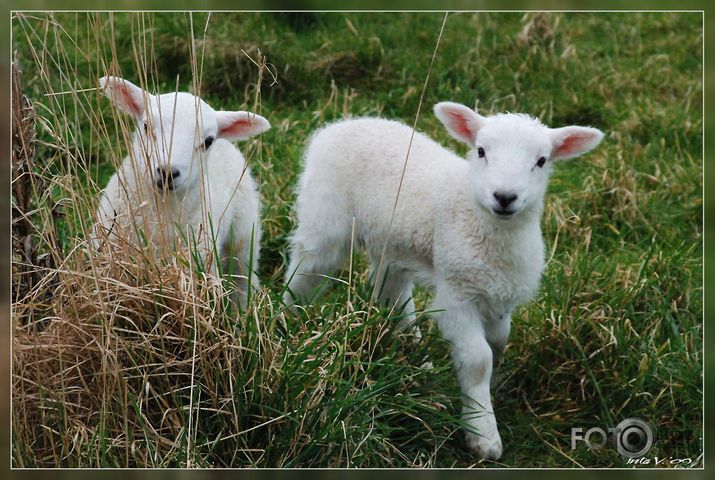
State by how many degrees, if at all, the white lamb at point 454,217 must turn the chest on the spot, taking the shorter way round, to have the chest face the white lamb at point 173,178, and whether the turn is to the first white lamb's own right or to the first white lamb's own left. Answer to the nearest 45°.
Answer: approximately 135° to the first white lamb's own right

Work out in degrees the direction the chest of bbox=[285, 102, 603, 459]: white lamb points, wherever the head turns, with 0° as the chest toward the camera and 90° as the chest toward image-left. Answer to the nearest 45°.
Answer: approximately 315°
